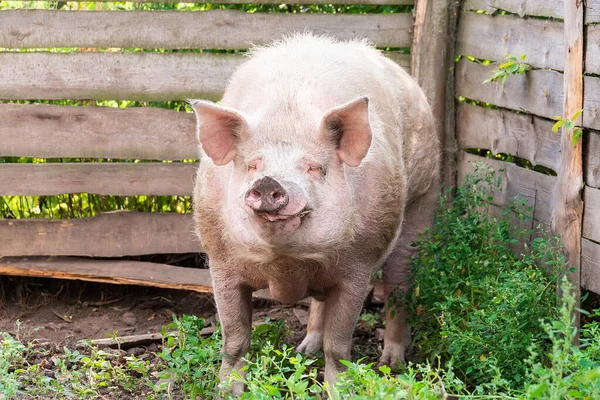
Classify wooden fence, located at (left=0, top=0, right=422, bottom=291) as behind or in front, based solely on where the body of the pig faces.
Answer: behind

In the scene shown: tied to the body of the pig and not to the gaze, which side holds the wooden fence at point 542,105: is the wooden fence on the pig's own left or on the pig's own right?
on the pig's own left

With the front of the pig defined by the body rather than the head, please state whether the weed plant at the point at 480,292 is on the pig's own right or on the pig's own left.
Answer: on the pig's own left

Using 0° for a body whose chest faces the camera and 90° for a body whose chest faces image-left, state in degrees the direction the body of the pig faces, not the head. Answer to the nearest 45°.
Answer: approximately 0°
